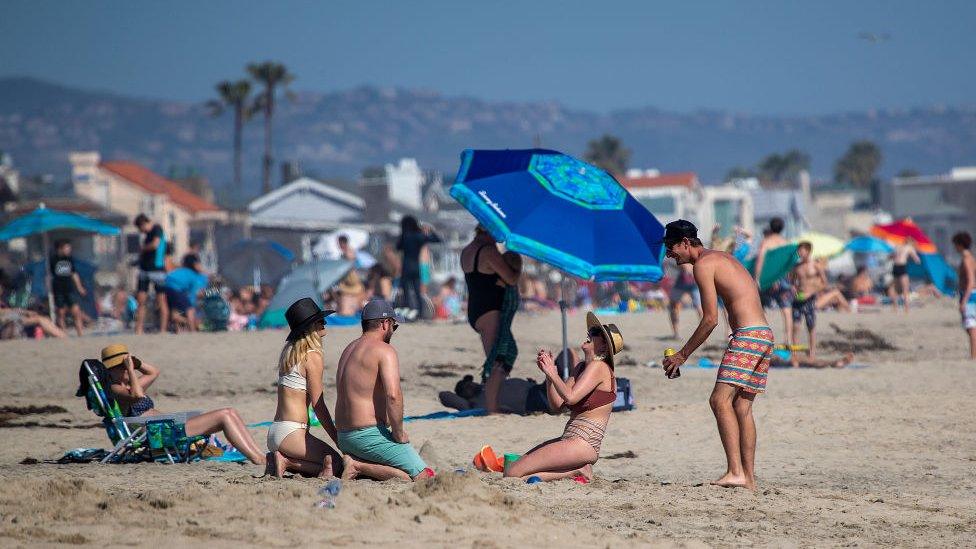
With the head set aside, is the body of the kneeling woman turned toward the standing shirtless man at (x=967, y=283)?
no

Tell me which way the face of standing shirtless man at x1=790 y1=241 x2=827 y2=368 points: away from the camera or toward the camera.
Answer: toward the camera

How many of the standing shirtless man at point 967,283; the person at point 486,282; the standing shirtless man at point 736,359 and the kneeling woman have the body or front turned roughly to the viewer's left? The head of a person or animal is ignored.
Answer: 3

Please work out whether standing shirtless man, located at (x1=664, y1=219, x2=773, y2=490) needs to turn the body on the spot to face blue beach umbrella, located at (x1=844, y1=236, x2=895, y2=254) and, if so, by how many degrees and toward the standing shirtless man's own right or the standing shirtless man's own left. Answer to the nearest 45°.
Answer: approximately 90° to the standing shirtless man's own right

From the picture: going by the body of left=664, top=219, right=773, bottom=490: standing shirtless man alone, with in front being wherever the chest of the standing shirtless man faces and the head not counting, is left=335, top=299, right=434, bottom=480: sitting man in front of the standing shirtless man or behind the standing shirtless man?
in front

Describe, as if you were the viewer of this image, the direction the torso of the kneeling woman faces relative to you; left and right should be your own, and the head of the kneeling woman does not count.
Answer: facing to the left of the viewer

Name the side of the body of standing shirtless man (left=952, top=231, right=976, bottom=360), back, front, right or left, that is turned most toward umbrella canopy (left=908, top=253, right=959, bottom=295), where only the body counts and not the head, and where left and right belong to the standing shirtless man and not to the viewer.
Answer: right

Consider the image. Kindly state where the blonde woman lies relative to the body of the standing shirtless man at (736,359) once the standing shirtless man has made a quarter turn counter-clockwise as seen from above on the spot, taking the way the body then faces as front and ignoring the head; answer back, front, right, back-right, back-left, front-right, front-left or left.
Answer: right
